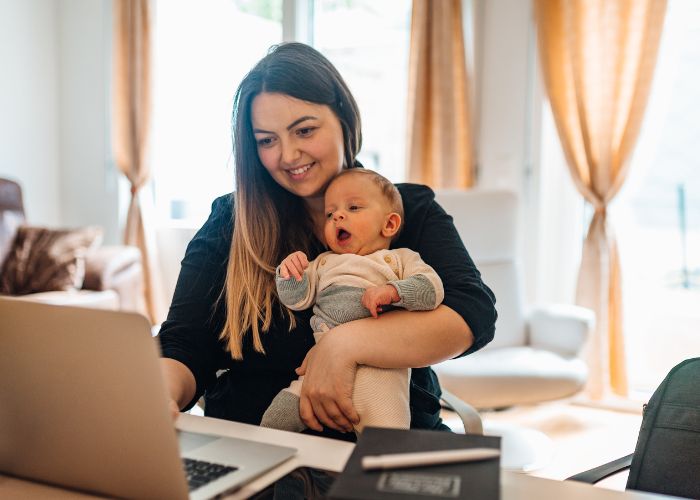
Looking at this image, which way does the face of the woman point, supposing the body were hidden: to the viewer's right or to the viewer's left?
to the viewer's left

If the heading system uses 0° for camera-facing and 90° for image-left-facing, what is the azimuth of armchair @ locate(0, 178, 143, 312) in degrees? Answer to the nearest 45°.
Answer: approximately 315°

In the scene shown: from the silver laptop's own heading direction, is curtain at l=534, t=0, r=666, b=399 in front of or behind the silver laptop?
in front

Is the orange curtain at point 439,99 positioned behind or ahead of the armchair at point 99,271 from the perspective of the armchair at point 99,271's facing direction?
ahead

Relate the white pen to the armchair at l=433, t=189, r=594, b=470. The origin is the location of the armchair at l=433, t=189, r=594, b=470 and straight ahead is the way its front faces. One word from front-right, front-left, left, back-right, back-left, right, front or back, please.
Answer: front-right

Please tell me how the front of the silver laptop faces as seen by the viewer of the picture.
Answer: facing away from the viewer and to the right of the viewer

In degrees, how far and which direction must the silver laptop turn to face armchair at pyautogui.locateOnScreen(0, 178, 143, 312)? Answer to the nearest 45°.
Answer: approximately 45° to its left

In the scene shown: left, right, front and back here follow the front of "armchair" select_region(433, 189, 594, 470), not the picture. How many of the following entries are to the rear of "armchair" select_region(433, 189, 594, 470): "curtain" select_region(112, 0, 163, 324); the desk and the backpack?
1

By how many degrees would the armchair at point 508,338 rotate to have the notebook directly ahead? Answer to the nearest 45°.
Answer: approximately 45° to its right
